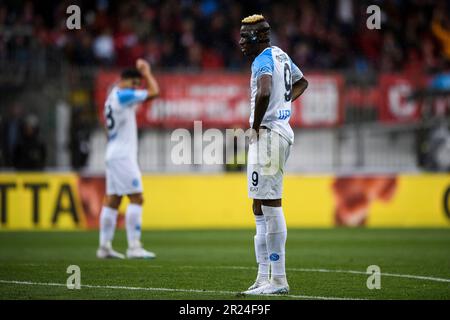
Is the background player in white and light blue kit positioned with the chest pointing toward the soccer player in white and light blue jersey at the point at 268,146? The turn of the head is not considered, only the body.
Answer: no

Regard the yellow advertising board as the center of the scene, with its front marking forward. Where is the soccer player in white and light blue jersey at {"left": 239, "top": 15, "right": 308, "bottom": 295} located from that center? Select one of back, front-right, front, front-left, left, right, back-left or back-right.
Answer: front

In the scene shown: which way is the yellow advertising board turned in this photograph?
toward the camera

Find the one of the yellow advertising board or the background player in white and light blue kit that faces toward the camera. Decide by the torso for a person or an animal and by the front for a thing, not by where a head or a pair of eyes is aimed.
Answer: the yellow advertising board

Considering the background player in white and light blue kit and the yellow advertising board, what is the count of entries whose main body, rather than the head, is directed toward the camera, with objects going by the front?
1

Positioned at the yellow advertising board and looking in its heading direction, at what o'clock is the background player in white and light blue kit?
The background player in white and light blue kit is roughly at 1 o'clock from the yellow advertising board.

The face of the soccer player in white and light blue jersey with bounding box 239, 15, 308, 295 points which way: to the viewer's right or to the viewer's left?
to the viewer's left

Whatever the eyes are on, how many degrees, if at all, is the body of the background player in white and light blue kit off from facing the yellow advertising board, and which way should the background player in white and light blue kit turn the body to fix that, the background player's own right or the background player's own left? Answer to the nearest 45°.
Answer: approximately 45° to the background player's own left
